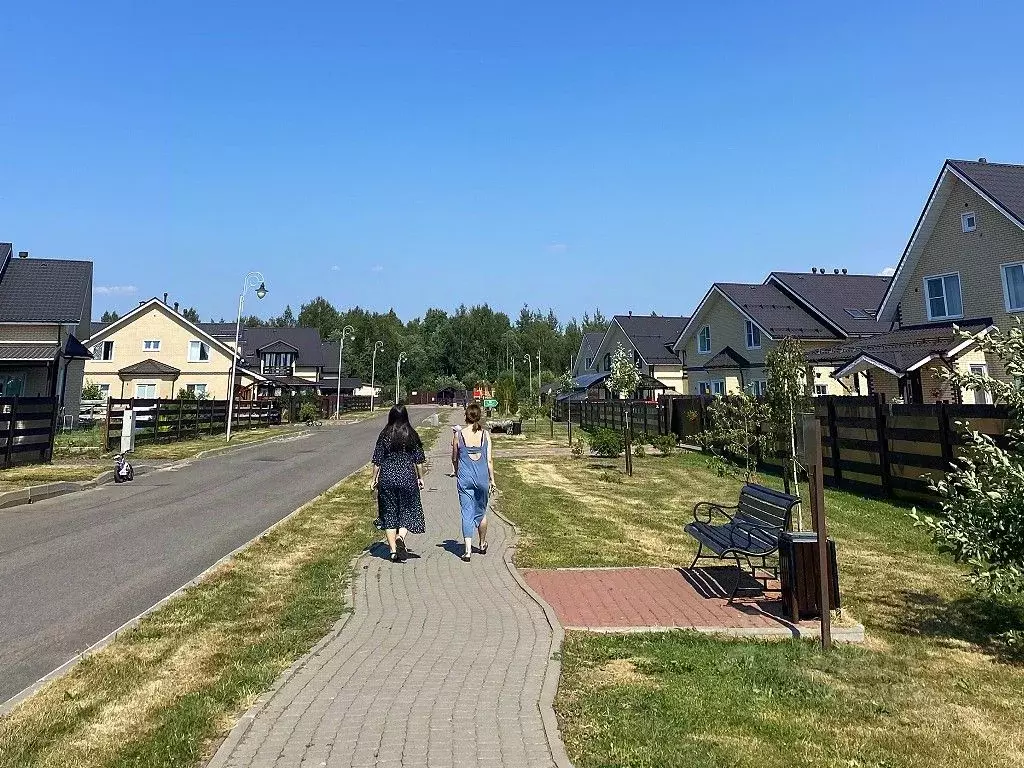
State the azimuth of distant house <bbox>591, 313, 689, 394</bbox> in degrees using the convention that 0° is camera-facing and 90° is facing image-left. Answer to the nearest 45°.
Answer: approximately 45°

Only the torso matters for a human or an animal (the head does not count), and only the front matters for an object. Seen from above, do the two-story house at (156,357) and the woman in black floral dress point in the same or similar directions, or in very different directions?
very different directions

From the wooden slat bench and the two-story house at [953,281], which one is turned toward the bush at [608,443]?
the two-story house

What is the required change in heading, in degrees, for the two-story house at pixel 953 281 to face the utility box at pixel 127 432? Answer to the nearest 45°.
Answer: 0° — it already faces it

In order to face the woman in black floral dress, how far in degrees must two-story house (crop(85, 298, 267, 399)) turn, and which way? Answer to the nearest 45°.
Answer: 0° — it already faces them

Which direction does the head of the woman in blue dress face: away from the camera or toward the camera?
away from the camera

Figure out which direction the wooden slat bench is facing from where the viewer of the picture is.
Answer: facing the viewer and to the left of the viewer

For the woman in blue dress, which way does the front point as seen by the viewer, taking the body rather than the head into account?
away from the camera

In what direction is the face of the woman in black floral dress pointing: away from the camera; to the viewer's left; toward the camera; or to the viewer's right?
away from the camera

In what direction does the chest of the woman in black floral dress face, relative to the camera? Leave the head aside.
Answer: away from the camera

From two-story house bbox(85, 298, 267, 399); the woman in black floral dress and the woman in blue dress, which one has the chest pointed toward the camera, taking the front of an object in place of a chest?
the two-story house

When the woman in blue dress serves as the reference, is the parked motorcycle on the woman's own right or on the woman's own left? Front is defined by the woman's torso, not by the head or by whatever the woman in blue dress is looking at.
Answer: on the woman's own left

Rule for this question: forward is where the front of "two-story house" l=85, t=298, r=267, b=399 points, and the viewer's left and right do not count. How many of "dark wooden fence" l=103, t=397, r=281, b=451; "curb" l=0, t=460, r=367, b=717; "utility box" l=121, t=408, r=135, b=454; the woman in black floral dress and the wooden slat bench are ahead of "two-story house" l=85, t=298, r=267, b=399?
5

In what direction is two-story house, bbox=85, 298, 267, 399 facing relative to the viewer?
toward the camera

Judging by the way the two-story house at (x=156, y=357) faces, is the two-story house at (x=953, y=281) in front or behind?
in front

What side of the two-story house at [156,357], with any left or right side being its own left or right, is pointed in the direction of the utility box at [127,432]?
front

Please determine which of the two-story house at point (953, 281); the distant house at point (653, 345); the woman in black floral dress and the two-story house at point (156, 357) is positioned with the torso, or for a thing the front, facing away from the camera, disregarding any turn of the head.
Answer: the woman in black floral dress
